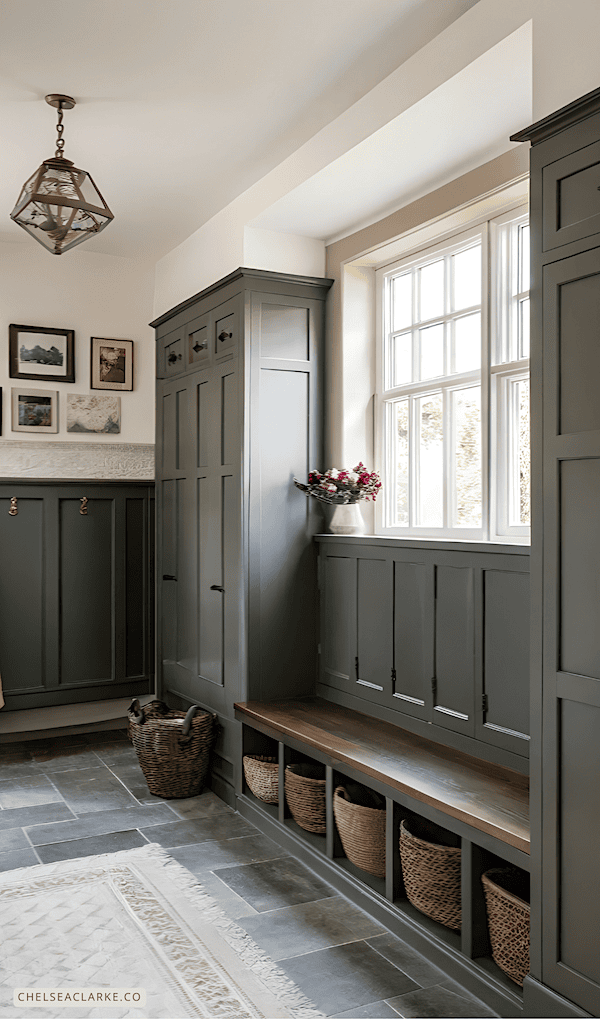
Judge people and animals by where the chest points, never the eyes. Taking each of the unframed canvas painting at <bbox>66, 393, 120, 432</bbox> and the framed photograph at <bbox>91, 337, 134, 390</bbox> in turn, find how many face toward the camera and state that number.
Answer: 2

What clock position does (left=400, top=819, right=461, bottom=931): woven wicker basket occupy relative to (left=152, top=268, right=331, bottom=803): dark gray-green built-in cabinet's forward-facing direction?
The woven wicker basket is roughly at 10 o'clock from the dark gray-green built-in cabinet.

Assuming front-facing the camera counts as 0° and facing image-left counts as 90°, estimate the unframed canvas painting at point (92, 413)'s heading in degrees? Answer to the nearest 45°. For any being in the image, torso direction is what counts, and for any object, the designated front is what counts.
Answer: approximately 0°

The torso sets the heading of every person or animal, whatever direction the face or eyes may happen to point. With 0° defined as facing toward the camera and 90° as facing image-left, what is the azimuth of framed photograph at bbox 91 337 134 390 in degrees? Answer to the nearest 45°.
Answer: approximately 0°

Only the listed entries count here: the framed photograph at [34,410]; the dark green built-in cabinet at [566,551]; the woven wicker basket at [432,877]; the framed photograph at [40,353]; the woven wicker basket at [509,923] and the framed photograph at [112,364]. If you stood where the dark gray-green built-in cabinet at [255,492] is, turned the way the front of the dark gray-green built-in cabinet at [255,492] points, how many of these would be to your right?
3

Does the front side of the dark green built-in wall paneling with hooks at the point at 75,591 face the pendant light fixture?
yes
